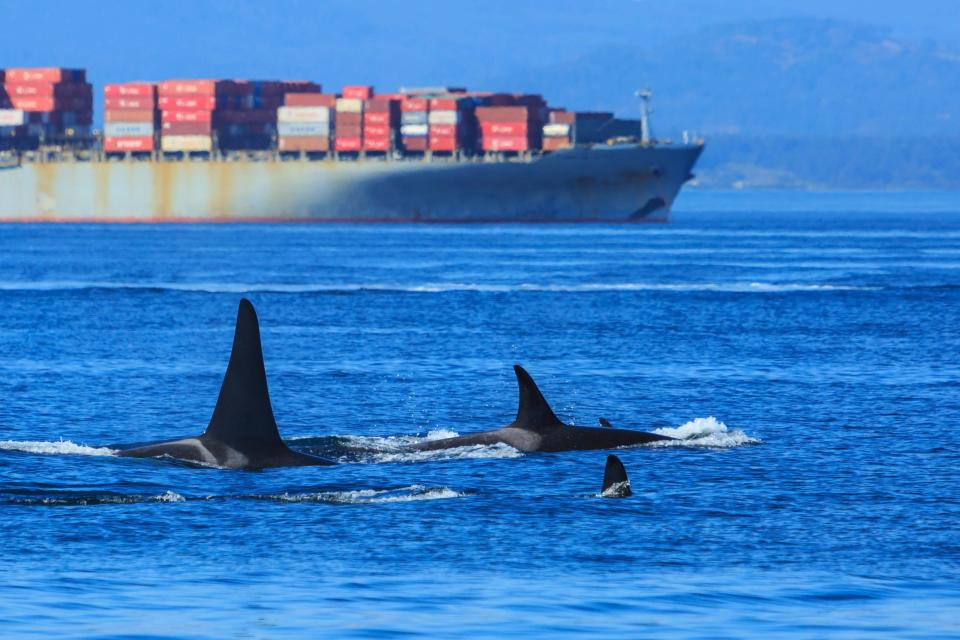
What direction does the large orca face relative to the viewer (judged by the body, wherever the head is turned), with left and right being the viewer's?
facing to the right of the viewer

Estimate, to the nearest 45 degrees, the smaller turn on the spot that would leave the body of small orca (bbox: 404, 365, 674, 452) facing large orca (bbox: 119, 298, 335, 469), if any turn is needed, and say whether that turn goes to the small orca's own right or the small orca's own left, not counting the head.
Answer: approximately 135° to the small orca's own right

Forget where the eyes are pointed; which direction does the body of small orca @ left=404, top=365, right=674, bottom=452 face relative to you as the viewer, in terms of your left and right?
facing to the right of the viewer

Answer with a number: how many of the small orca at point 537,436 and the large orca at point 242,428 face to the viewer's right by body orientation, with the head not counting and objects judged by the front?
2
